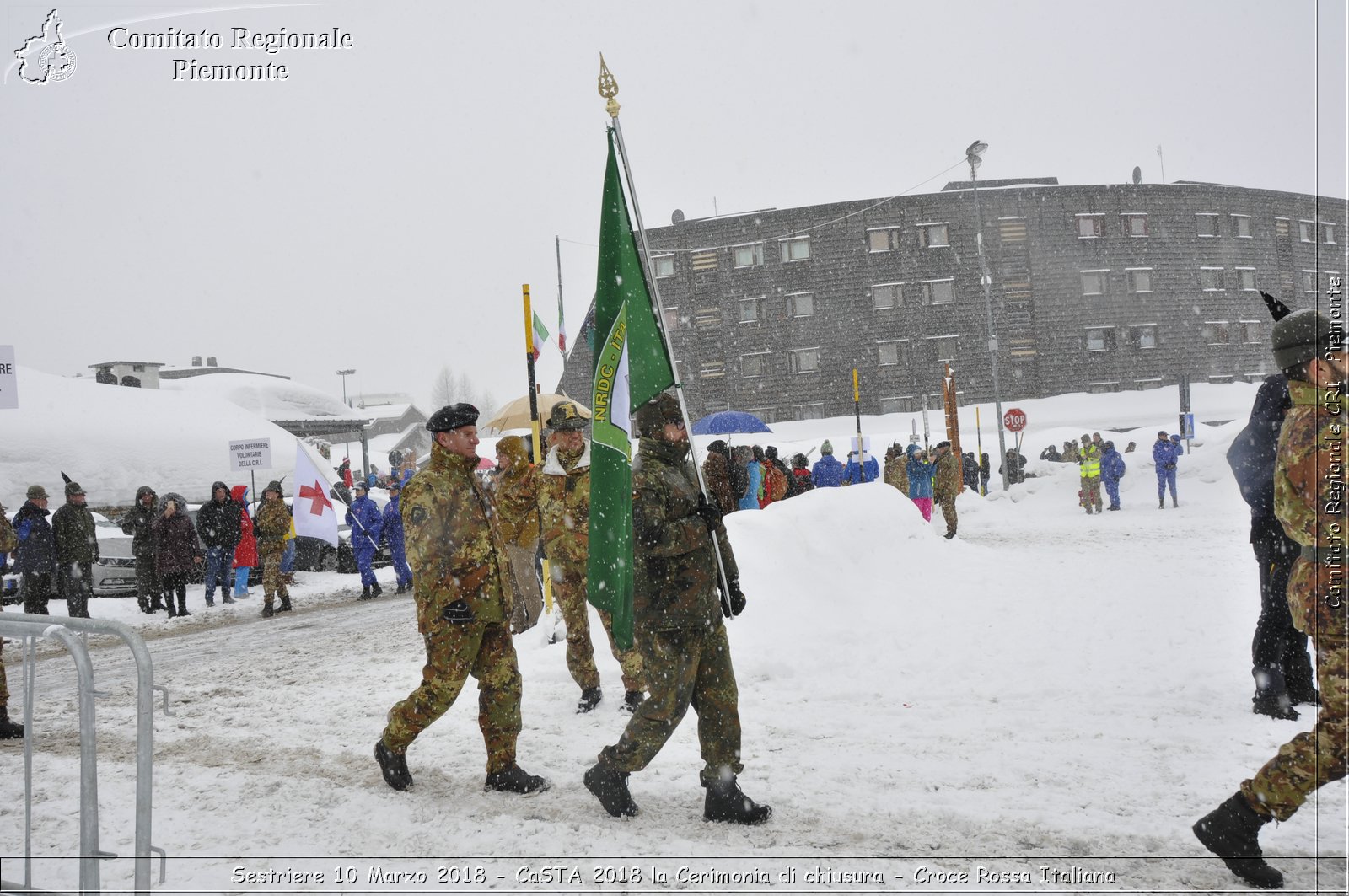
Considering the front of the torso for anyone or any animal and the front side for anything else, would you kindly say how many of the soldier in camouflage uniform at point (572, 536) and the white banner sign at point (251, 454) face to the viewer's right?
0

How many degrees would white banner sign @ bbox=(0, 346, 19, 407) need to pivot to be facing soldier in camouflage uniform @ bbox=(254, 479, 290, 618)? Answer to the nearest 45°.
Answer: approximately 135° to its left

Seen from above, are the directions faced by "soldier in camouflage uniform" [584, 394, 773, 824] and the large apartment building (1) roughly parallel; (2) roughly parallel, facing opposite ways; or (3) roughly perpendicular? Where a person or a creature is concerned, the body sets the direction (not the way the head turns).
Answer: roughly perpendicular

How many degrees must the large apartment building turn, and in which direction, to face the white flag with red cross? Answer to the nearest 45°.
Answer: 0° — it already faces it

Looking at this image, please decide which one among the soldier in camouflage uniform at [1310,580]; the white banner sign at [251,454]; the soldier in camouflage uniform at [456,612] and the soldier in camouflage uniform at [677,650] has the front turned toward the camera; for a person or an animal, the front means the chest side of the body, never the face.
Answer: the white banner sign

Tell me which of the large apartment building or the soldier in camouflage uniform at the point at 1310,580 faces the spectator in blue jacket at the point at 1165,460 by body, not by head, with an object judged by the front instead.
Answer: the large apartment building
